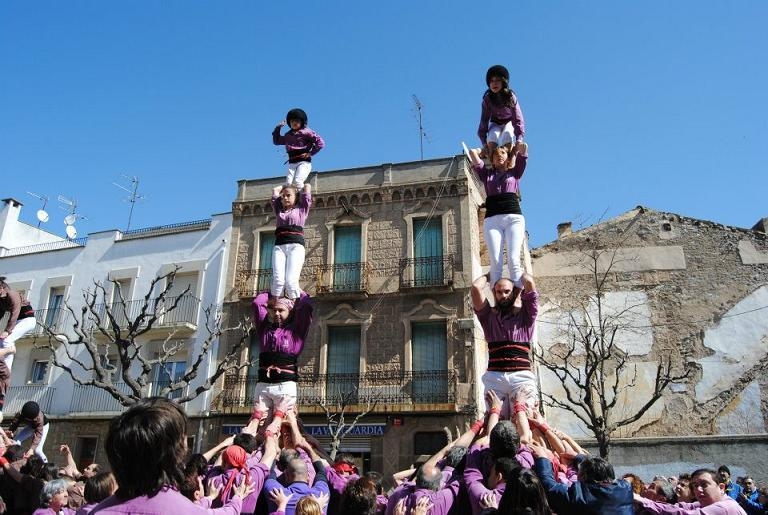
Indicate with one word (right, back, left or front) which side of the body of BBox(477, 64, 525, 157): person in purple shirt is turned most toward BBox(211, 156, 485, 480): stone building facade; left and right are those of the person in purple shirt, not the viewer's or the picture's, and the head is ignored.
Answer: back

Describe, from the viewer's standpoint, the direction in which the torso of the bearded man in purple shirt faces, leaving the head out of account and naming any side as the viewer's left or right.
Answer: facing the viewer

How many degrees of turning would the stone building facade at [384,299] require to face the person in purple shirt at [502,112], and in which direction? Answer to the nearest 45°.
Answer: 0° — it already faces them

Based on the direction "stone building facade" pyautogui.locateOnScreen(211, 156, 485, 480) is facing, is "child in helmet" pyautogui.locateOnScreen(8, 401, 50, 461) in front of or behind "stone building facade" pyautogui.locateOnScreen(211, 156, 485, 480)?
in front

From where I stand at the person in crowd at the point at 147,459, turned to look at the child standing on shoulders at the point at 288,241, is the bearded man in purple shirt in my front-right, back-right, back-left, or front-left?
front-right

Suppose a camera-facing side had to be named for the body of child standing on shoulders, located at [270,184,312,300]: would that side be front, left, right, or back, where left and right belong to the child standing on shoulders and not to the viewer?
front
